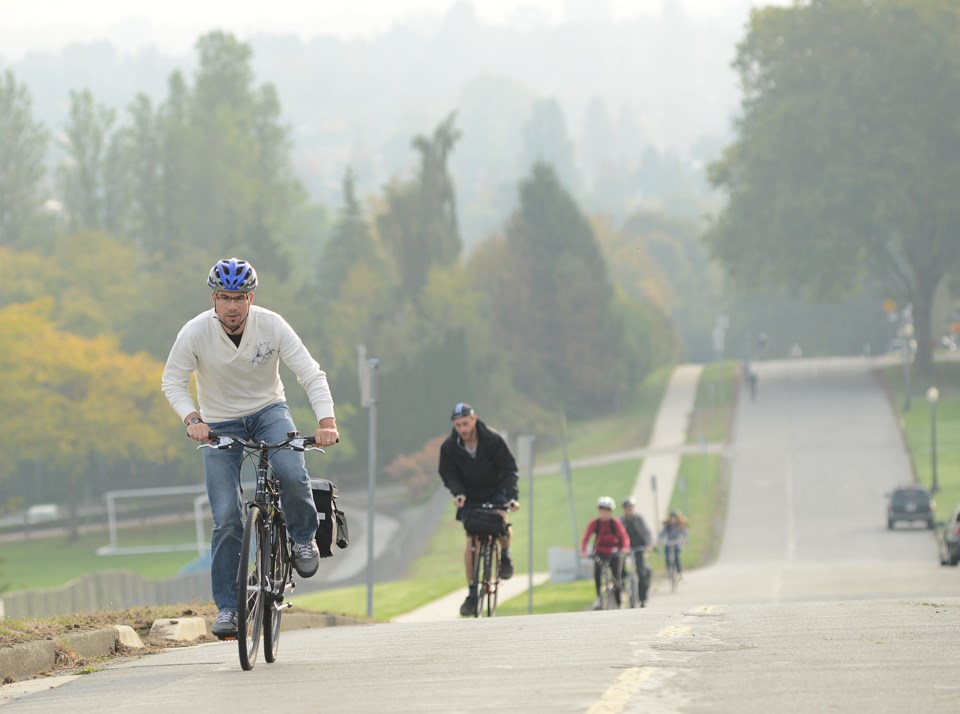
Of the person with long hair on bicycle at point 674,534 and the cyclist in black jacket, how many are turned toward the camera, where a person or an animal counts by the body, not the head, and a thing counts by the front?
2

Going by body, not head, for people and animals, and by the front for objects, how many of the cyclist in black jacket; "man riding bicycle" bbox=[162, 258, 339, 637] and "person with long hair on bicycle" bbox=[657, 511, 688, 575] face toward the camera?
3

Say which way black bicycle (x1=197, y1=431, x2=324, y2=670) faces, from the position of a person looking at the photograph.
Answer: facing the viewer

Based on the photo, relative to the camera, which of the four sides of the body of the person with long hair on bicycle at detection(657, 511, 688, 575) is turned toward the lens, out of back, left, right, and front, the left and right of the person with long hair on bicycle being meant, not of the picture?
front

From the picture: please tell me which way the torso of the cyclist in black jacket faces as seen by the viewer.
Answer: toward the camera

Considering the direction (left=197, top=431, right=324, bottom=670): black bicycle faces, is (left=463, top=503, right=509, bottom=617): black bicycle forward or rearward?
rearward

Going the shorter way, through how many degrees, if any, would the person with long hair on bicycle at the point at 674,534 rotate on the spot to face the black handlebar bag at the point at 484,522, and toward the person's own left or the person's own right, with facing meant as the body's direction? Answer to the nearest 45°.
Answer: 0° — they already face it

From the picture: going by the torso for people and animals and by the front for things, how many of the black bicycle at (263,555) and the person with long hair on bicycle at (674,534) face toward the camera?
2

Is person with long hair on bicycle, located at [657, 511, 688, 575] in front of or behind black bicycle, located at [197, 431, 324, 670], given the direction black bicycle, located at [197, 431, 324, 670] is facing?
behind
